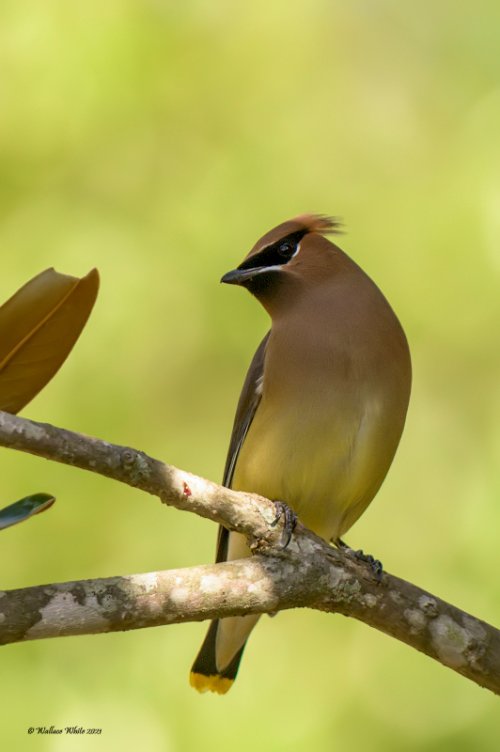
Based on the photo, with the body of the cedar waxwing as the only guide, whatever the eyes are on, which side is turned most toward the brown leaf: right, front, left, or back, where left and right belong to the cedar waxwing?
right

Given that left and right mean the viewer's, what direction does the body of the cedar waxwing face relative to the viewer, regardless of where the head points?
facing the viewer and to the right of the viewer
